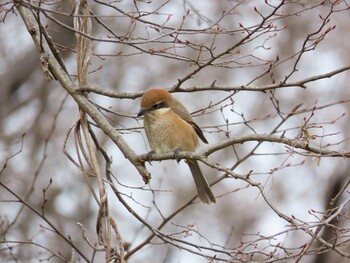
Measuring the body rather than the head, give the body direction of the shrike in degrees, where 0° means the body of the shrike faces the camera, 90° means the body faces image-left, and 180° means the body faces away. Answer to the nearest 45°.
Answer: approximately 45°

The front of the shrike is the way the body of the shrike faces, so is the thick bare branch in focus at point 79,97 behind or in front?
in front
